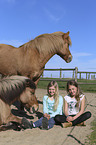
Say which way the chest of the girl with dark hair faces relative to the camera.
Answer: toward the camera

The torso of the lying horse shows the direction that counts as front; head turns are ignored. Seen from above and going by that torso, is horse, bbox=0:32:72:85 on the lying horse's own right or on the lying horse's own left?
on the lying horse's own left

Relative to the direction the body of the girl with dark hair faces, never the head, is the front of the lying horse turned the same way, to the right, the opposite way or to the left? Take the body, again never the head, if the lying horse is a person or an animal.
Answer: to the left

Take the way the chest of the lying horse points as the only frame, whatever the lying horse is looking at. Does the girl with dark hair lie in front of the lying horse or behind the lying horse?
in front

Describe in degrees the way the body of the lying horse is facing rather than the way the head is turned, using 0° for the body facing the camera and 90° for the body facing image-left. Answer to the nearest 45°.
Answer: approximately 270°

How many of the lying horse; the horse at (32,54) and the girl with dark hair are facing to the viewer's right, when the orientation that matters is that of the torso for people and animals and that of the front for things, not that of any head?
2

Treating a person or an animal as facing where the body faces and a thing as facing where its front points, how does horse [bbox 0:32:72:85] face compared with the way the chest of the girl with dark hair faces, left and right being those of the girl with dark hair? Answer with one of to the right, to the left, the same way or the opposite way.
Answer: to the left

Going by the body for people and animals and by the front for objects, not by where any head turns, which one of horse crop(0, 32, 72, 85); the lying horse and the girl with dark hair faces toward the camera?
the girl with dark hair

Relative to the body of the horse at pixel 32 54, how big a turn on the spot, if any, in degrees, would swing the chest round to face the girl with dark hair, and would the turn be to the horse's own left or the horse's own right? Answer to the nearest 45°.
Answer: approximately 45° to the horse's own right

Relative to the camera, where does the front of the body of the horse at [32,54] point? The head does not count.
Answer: to the viewer's right

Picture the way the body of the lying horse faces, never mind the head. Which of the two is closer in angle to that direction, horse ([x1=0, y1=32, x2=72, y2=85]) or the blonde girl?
the blonde girl
